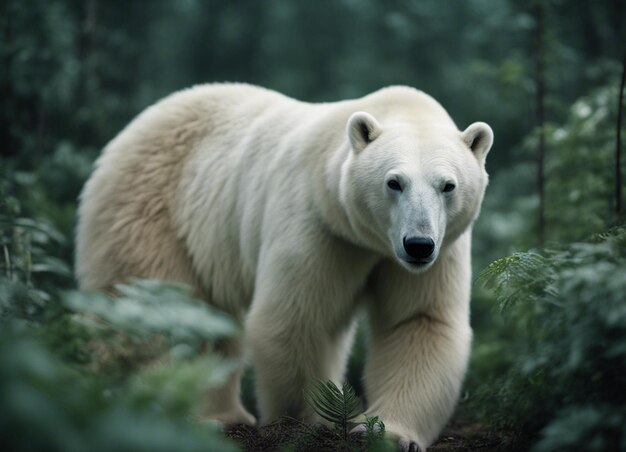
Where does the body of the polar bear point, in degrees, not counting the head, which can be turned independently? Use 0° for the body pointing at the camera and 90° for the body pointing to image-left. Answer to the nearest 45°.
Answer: approximately 315°

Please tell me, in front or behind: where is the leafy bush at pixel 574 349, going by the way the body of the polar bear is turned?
in front
